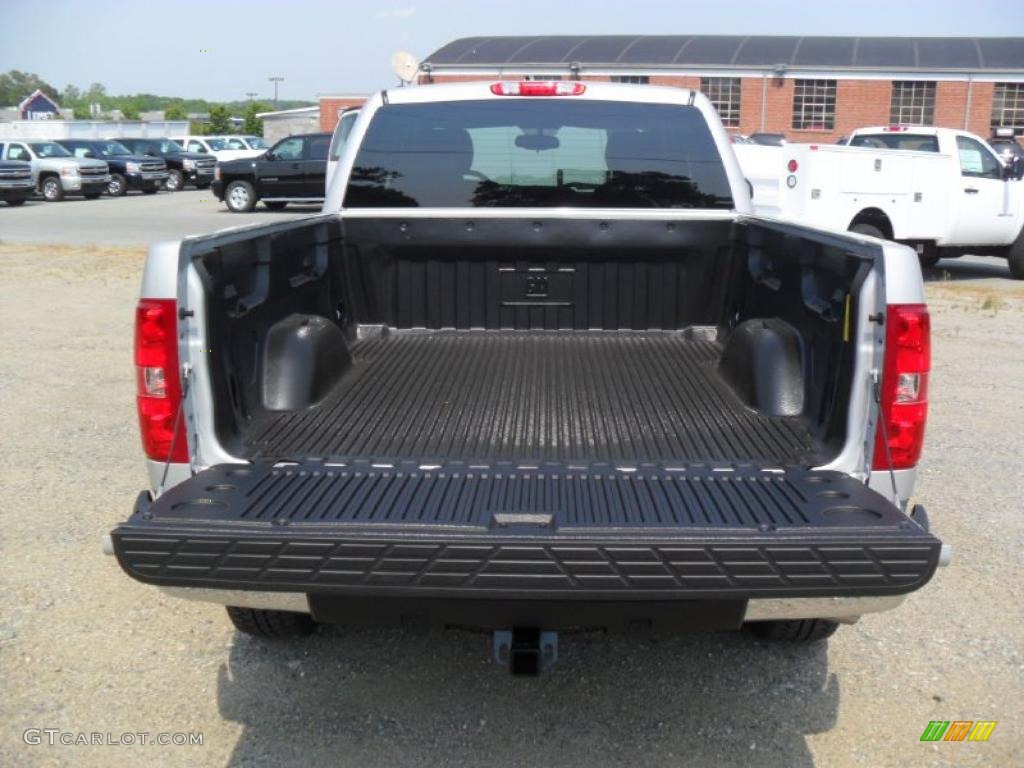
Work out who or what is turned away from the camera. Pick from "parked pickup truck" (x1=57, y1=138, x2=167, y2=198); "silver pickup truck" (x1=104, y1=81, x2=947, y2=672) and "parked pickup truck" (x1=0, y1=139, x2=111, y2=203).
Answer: the silver pickup truck

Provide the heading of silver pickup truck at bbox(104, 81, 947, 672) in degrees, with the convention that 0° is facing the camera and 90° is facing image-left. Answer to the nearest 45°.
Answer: approximately 180°

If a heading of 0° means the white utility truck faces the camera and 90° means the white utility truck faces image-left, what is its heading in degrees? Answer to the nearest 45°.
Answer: approximately 225°

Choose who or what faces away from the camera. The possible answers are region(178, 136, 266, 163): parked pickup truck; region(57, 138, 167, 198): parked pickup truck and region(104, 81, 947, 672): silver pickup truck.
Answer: the silver pickup truck

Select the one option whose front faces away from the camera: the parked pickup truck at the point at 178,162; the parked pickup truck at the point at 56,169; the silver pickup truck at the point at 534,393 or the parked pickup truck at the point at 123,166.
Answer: the silver pickup truck

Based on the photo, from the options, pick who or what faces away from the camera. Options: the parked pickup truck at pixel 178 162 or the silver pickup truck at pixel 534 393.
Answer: the silver pickup truck

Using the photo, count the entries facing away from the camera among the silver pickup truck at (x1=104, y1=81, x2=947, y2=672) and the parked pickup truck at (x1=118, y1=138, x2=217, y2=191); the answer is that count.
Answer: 1

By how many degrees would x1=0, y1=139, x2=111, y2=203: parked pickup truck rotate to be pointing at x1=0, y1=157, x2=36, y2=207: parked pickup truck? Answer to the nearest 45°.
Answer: approximately 90° to its right

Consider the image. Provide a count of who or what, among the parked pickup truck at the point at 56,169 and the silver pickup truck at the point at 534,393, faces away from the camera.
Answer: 1

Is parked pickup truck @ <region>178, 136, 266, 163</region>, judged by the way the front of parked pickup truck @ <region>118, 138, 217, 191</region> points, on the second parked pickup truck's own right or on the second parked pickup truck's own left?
on the second parked pickup truck's own left

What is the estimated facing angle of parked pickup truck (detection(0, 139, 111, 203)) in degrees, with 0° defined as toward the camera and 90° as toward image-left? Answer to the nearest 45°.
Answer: approximately 315°

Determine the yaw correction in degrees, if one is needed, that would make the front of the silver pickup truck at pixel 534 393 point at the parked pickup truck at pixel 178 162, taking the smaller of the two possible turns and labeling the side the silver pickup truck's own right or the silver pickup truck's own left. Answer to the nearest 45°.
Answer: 0° — it already faces it

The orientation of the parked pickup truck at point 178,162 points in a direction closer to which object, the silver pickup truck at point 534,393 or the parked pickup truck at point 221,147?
the silver pickup truck

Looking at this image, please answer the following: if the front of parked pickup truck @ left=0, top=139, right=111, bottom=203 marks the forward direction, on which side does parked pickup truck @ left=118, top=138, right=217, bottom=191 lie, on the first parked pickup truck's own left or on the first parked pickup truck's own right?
on the first parked pickup truck's own left
